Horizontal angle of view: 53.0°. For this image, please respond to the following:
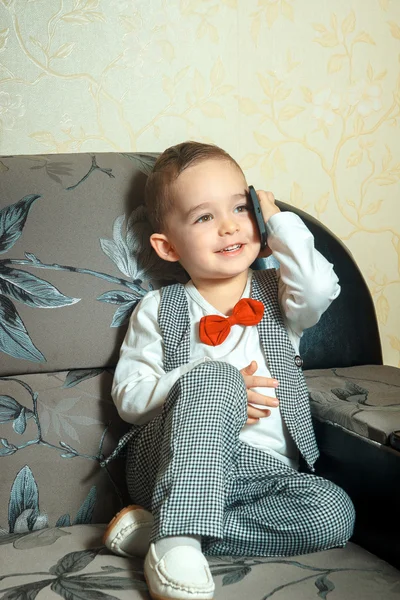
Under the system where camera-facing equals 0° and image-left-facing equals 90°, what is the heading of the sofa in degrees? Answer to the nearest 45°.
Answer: approximately 0°
